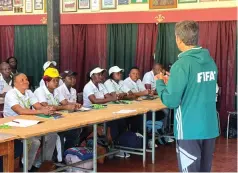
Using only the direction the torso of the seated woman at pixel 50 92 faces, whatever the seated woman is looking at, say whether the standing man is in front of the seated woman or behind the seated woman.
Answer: in front

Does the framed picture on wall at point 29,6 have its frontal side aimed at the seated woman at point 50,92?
yes

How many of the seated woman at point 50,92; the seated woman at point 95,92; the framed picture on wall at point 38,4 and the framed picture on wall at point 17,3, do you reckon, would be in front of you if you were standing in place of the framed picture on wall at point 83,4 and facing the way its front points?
2

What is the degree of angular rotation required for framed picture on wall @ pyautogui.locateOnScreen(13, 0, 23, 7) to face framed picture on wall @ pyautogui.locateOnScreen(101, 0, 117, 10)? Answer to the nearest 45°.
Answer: approximately 45° to its left

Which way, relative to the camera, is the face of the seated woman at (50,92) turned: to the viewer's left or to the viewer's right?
to the viewer's right

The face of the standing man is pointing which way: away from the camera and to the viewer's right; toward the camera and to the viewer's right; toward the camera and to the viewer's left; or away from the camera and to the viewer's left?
away from the camera and to the viewer's left

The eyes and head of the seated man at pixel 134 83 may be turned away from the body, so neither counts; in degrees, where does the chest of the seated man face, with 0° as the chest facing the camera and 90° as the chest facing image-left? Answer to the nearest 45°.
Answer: approximately 315°

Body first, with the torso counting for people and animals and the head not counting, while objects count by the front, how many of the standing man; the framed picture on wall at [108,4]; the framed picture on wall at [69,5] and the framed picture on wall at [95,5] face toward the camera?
3

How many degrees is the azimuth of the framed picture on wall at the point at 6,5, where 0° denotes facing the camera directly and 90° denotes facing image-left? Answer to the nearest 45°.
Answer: approximately 0°

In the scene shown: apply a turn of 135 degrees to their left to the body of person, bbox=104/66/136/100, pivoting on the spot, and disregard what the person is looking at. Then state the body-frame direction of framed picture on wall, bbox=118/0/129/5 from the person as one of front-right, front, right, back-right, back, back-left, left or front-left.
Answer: front

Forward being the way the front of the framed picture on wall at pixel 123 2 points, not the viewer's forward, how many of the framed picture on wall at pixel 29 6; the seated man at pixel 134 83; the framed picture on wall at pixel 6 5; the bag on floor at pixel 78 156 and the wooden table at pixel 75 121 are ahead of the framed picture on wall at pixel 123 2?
3
